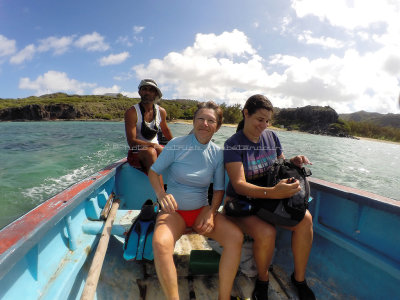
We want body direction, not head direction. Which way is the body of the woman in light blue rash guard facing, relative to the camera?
toward the camera

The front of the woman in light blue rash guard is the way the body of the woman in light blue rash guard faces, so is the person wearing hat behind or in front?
behind

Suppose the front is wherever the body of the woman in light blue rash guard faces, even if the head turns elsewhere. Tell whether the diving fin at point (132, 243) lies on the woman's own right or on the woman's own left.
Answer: on the woman's own right
